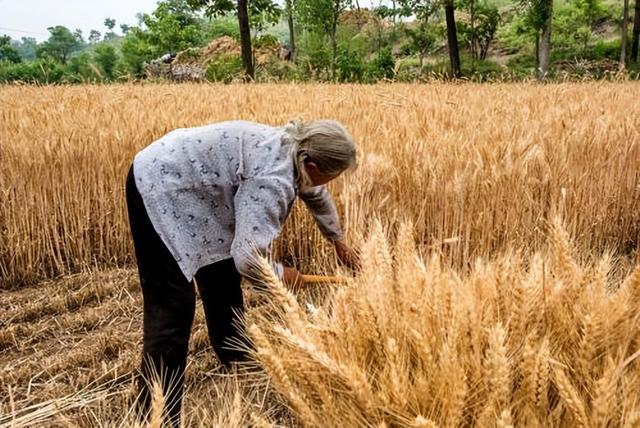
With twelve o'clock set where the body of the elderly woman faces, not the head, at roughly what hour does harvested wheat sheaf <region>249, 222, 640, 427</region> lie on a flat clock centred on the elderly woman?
The harvested wheat sheaf is roughly at 2 o'clock from the elderly woman.

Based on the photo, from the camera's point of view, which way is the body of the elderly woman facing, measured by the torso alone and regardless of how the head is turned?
to the viewer's right

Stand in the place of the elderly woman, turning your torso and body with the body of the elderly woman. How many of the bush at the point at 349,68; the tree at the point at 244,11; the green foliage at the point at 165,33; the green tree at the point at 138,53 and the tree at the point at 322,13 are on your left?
5

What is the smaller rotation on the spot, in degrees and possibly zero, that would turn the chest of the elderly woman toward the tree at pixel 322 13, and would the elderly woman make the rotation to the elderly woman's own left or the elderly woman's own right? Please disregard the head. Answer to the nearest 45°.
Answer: approximately 90° to the elderly woman's own left

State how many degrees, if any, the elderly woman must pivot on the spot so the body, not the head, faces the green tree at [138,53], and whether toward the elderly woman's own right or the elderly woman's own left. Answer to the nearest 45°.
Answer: approximately 90° to the elderly woman's own left

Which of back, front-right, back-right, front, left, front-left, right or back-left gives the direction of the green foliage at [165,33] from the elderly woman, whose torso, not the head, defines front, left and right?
left

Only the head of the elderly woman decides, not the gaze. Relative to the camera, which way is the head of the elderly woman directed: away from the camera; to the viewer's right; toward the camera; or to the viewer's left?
to the viewer's right

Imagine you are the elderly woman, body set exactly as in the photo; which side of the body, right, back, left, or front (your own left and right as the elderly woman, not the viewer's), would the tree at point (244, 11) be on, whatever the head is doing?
left

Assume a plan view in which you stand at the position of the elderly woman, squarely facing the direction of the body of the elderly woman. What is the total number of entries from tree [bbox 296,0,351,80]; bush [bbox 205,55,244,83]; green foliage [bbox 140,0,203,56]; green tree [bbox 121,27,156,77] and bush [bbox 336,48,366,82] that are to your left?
5

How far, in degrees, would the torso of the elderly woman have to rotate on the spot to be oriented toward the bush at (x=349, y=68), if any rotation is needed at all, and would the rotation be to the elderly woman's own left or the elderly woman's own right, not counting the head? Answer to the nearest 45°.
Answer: approximately 90° to the elderly woman's own left

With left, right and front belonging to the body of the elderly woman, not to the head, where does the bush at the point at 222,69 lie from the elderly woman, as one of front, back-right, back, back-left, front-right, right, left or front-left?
left
